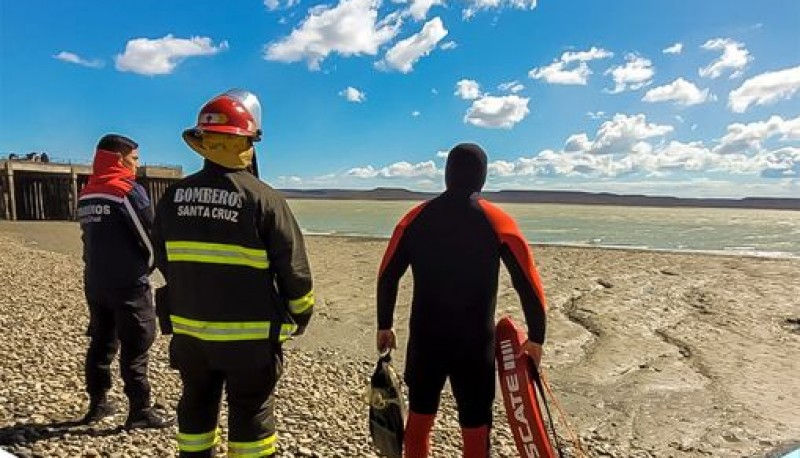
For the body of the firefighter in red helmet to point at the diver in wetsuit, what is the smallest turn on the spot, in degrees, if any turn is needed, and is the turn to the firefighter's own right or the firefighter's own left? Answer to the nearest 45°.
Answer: approximately 45° to the firefighter's own right

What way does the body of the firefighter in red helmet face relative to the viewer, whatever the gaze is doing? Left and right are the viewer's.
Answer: facing away from the viewer and to the right of the viewer

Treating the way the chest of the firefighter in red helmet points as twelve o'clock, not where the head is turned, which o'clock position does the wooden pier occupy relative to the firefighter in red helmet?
The wooden pier is roughly at 10 o'clock from the firefighter in red helmet.

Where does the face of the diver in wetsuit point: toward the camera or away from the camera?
away from the camera
